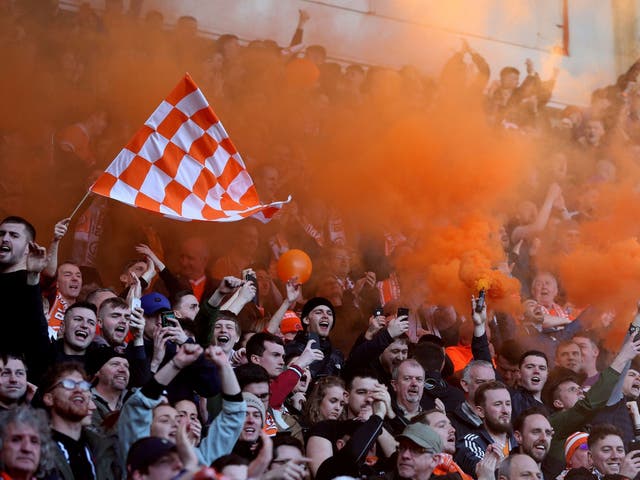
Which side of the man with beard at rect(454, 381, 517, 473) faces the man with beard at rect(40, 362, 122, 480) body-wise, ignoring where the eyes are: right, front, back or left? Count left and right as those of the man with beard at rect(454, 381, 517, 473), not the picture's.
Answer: right

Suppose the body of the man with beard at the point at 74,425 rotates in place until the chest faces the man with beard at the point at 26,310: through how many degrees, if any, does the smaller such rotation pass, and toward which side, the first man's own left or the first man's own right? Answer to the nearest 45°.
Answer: approximately 180°

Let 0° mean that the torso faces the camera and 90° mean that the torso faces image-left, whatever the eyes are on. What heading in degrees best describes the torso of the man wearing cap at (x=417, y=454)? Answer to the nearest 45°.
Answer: approximately 45°

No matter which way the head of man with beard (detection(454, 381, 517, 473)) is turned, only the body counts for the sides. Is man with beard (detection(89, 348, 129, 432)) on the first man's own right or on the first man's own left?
on the first man's own right
